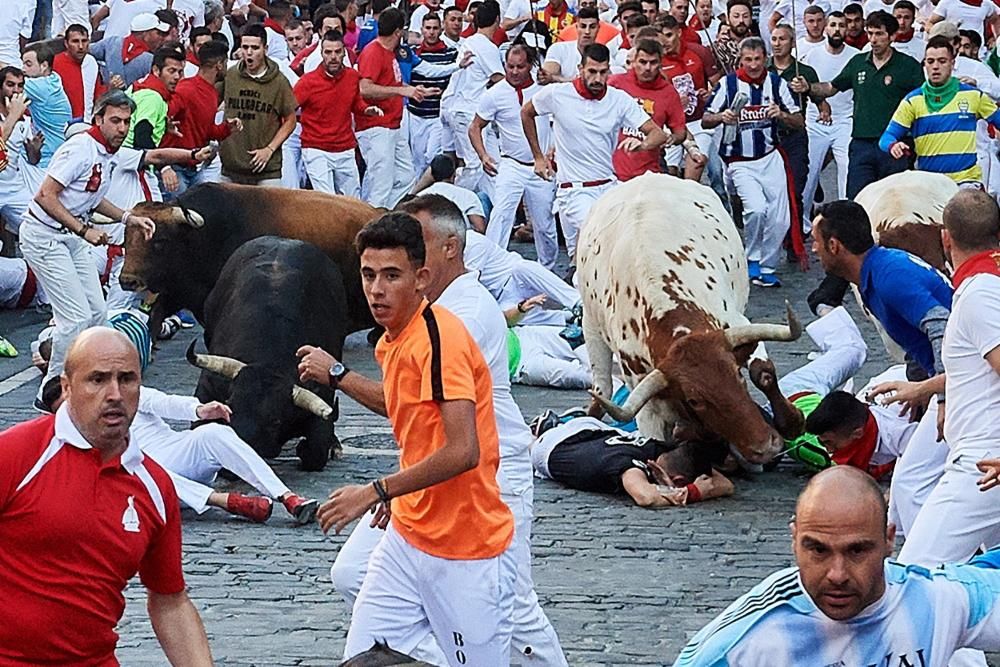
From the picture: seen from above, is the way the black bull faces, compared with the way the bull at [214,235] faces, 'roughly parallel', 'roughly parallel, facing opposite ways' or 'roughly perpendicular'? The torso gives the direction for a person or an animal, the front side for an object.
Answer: roughly perpendicular

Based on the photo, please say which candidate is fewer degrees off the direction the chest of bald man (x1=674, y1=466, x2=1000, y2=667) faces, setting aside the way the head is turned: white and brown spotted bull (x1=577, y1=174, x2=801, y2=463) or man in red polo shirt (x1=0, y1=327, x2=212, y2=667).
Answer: the man in red polo shirt

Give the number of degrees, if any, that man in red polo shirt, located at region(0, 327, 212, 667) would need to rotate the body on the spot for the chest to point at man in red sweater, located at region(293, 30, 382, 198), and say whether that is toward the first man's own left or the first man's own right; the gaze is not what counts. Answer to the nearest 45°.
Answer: approximately 135° to the first man's own left

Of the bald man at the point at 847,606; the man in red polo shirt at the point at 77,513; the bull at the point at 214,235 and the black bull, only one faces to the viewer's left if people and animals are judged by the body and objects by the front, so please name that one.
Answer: the bull

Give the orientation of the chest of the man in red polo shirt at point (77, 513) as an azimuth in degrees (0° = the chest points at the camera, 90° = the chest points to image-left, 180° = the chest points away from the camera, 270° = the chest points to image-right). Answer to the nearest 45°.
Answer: approximately 315°

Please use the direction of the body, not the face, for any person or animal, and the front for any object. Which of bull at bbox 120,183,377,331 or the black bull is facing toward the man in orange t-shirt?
the black bull

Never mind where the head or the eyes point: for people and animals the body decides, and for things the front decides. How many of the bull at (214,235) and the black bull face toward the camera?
1

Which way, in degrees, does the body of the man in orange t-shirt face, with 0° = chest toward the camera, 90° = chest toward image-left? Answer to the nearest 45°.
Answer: approximately 45°

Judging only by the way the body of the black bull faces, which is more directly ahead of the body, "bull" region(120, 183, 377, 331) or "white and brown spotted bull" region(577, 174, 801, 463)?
the white and brown spotted bull

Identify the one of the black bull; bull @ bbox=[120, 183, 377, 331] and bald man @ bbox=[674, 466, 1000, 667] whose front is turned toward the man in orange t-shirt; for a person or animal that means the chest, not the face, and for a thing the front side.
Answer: the black bull

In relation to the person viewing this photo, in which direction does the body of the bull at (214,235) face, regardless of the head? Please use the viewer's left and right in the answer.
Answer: facing to the left of the viewer
